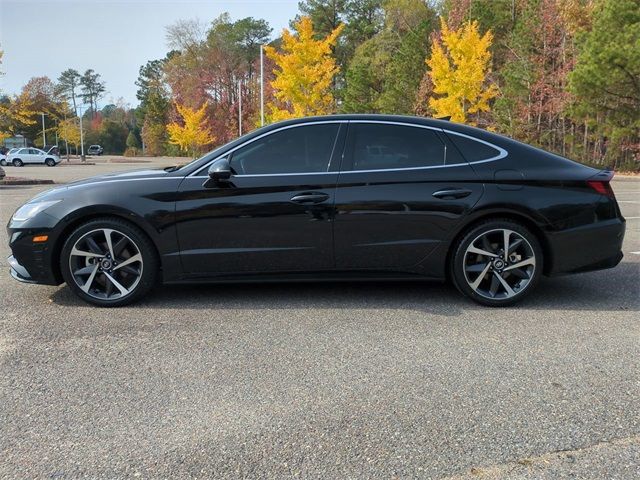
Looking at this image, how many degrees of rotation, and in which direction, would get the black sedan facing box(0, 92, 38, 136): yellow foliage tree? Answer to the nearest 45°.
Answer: approximately 45° to its right

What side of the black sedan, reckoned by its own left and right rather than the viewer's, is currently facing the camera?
left

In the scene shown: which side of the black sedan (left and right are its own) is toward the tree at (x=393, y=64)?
right

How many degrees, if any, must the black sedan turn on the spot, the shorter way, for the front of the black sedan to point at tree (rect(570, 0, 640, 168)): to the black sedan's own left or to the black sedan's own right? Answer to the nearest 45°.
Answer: approximately 135° to the black sedan's own right

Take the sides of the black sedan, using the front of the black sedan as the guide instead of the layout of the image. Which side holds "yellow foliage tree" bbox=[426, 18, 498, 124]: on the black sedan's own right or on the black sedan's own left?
on the black sedan's own right

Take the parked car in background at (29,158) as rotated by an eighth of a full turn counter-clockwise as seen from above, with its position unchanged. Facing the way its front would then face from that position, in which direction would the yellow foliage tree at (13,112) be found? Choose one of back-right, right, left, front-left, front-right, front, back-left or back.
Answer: back-right
